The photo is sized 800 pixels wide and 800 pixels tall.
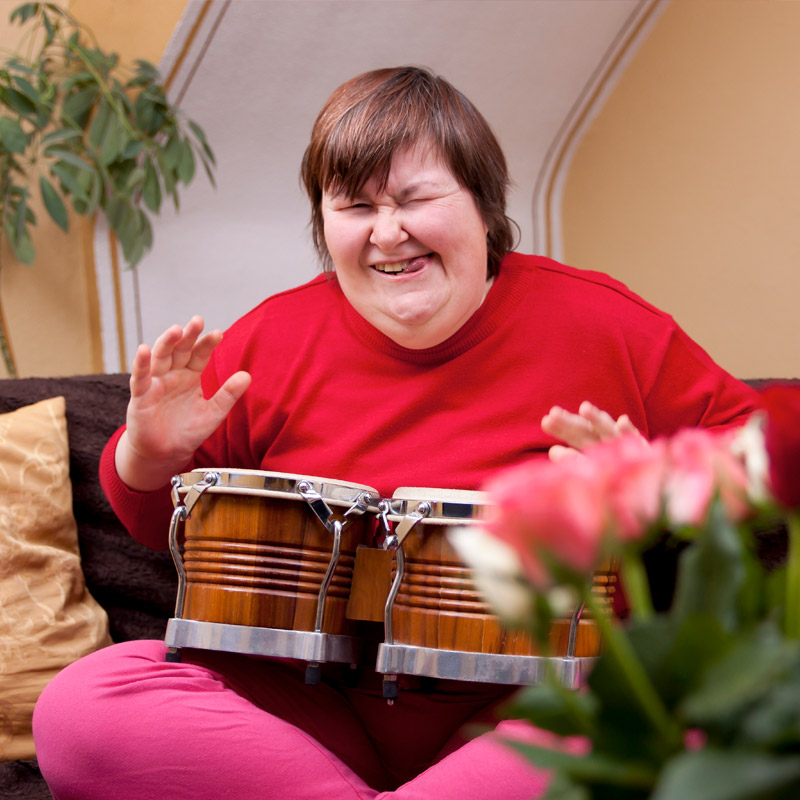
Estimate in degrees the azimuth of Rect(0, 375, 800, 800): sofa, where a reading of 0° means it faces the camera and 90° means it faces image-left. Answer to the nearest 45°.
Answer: approximately 0°

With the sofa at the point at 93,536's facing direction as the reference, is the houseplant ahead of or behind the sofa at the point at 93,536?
behind

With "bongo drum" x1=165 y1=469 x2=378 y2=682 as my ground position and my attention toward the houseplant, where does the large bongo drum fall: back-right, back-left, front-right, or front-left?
back-right

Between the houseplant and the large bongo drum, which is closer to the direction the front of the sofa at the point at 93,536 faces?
the large bongo drum

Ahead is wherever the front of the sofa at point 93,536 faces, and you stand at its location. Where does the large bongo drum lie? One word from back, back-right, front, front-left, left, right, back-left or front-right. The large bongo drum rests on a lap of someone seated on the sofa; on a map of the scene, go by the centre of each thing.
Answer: front-left
